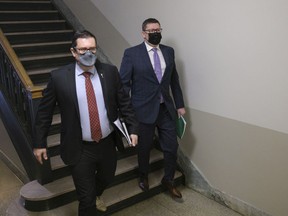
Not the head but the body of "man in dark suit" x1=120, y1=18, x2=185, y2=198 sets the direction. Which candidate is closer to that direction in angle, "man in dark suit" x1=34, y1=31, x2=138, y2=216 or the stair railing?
the man in dark suit

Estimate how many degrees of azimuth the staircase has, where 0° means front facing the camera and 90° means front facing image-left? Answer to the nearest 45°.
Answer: approximately 315°

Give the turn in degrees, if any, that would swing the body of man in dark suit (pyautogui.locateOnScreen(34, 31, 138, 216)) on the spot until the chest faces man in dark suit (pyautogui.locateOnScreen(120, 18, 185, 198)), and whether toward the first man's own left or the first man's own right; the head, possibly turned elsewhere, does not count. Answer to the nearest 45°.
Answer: approximately 135° to the first man's own left

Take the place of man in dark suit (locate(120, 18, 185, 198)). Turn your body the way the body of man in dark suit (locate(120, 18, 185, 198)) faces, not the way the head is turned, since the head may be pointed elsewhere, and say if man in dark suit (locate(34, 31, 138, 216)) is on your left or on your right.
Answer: on your right
